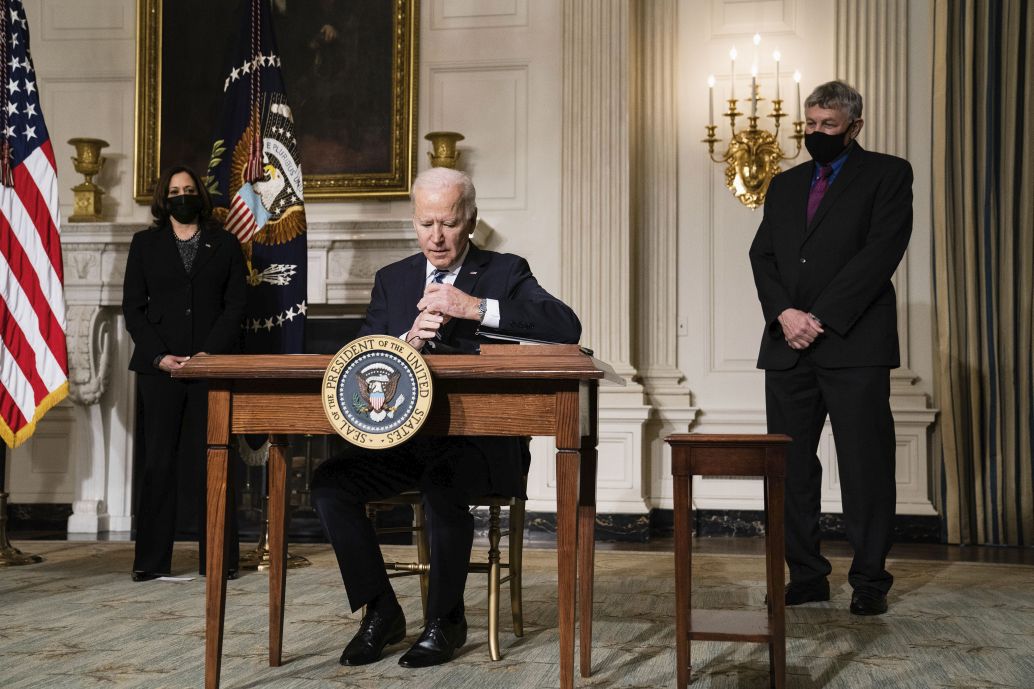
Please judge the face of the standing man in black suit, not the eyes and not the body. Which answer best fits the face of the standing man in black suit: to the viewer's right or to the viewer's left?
to the viewer's left

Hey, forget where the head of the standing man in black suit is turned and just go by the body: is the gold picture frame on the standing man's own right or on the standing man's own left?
on the standing man's own right

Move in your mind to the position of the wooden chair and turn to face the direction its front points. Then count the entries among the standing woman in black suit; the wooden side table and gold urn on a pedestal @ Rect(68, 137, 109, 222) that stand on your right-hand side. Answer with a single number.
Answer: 2

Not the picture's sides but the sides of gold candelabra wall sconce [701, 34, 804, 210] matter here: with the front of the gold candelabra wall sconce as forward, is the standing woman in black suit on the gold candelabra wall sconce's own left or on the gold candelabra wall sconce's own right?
on the gold candelabra wall sconce's own right

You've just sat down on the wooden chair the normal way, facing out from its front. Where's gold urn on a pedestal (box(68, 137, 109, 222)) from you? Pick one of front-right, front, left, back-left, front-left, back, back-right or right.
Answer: right

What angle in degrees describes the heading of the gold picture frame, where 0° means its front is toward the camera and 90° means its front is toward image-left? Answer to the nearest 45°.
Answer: approximately 0°

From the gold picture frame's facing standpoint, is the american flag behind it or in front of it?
in front

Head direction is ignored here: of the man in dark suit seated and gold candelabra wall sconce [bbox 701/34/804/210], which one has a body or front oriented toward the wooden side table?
the gold candelabra wall sconce

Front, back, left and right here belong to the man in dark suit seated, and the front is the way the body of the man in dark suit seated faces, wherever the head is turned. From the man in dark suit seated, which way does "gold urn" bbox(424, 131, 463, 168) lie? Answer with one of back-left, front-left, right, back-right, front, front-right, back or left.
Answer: back-right

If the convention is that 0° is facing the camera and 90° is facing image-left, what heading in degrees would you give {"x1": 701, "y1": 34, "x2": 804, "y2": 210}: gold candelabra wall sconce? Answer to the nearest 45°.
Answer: approximately 0°
